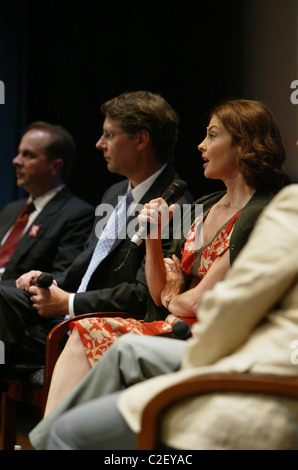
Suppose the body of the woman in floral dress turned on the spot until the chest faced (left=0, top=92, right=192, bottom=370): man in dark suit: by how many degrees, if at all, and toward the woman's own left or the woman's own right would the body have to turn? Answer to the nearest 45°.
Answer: approximately 90° to the woman's own right

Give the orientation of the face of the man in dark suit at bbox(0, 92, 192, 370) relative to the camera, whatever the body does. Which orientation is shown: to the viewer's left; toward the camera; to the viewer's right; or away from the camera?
to the viewer's left

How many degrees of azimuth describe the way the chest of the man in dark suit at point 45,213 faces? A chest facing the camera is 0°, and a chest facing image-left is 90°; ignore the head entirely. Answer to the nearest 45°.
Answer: approximately 45°

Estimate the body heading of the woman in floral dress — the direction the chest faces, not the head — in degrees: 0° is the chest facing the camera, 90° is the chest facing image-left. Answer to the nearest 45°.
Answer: approximately 45°

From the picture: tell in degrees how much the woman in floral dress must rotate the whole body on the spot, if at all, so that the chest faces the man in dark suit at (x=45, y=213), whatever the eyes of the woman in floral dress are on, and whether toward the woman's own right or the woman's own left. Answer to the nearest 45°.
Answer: approximately 90° to the woman's own right

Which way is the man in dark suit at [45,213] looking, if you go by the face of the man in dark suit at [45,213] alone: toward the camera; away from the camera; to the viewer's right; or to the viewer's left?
to the viewer's left

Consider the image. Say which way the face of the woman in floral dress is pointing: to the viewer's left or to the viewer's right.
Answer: to the viewer's left
